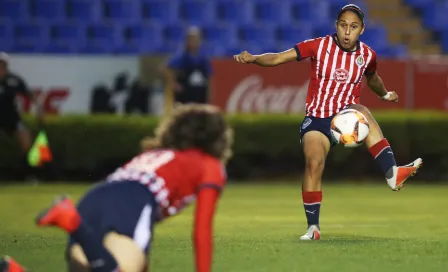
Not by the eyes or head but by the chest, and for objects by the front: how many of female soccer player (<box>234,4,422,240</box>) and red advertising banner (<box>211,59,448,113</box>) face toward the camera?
2

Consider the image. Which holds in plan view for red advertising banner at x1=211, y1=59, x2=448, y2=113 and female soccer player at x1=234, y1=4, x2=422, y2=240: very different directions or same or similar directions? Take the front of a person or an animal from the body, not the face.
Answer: same or similar directions

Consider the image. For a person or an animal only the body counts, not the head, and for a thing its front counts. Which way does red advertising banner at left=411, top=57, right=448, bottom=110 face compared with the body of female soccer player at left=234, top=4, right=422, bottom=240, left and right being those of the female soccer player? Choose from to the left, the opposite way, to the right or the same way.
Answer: the same way

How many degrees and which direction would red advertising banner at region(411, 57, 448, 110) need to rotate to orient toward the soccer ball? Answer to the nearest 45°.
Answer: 0° — it already faces it

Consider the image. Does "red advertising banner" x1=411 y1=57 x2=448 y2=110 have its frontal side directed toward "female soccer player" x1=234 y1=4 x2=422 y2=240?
yes

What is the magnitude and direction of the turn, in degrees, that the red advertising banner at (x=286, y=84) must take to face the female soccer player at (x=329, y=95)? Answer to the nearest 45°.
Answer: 0° — it already faces them

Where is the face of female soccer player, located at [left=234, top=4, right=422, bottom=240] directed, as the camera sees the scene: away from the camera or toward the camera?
toward the camera

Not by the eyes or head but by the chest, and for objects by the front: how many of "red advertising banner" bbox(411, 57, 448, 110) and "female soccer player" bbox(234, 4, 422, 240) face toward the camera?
2

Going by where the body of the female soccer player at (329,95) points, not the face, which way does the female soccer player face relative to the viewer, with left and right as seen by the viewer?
facing the viewer

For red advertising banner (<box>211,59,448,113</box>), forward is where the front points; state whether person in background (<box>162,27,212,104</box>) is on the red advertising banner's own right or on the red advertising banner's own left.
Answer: on the red advertising banner's own right

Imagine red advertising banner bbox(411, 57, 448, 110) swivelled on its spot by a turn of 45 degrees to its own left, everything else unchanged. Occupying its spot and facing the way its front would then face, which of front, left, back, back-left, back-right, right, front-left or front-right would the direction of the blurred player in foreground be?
front-right

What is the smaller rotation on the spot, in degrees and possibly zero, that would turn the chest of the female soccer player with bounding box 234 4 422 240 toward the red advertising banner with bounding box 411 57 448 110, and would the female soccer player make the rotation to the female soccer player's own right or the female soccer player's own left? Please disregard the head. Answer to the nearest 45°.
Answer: approximately 180°

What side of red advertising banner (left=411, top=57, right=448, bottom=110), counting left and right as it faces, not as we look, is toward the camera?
front

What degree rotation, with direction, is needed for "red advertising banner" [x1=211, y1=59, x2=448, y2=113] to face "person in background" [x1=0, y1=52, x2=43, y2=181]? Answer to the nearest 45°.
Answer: approximately 45° to its right

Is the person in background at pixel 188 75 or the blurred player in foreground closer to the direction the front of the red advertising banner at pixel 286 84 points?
the blurred player in foreground
